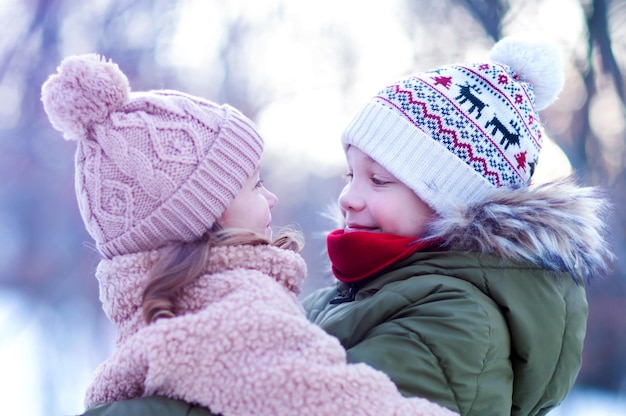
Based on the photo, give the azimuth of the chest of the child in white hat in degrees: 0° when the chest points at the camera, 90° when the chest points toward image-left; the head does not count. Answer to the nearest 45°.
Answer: approximately 90°

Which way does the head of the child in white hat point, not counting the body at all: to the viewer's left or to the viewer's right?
to the viewer's left
